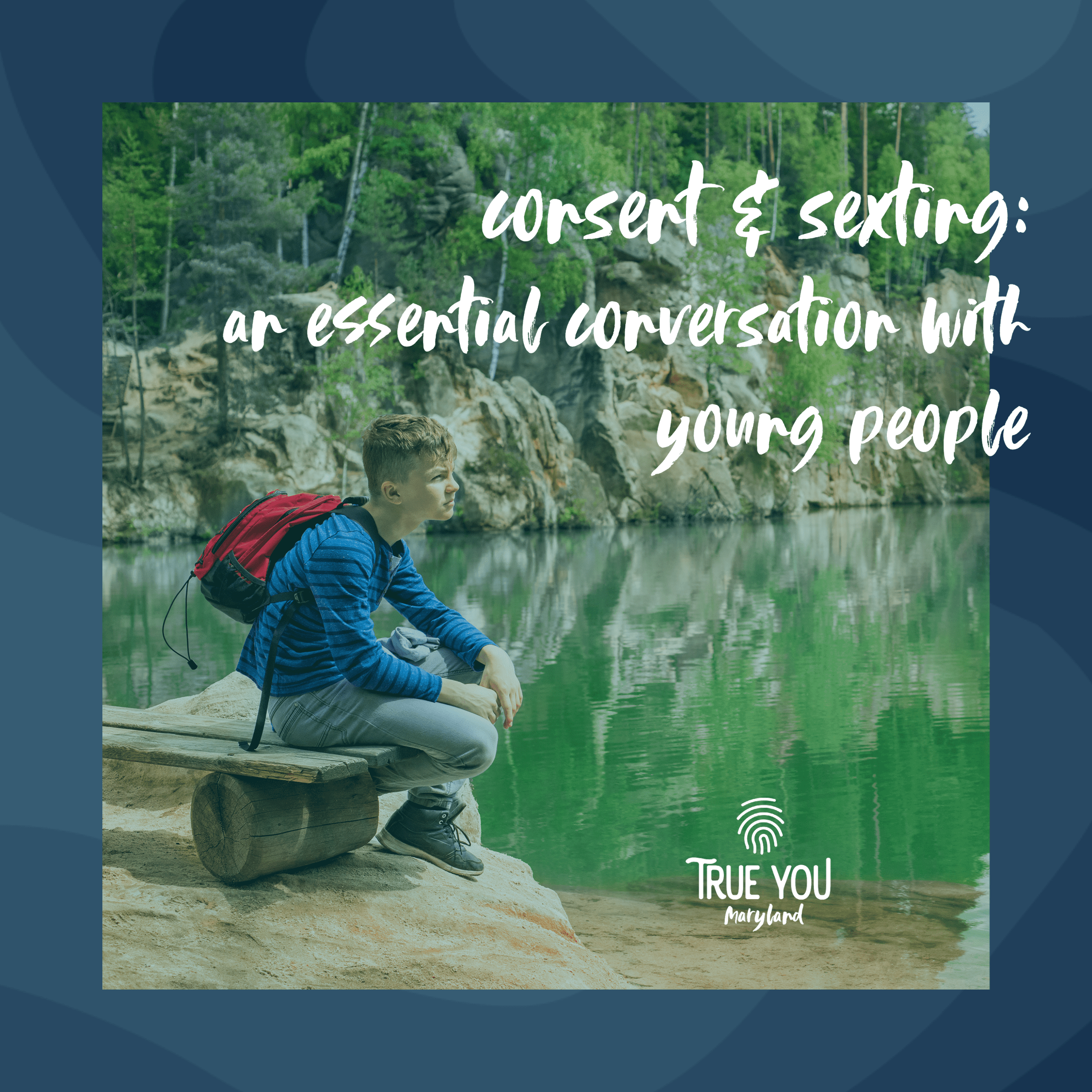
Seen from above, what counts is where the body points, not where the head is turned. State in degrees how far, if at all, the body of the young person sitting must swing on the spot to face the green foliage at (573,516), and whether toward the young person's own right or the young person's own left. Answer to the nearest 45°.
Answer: approximately 90° to the young person's own left

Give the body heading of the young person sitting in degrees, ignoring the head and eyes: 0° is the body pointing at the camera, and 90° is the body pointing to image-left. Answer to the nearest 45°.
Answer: approximately 270°

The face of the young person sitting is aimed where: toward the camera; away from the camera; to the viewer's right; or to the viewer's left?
to the viewer's right
